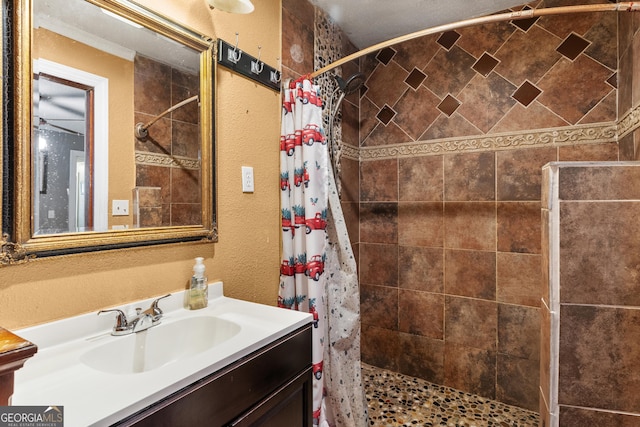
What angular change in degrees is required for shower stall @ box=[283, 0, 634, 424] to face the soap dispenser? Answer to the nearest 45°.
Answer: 0° — it already faces it

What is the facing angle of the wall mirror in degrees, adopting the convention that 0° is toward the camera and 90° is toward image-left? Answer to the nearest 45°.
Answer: approximately 315°

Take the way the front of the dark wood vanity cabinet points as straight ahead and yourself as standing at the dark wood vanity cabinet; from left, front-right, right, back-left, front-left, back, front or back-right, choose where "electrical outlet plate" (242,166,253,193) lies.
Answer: back-left

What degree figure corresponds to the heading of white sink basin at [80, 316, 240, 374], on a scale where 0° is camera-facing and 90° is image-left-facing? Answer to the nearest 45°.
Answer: approximately 315°

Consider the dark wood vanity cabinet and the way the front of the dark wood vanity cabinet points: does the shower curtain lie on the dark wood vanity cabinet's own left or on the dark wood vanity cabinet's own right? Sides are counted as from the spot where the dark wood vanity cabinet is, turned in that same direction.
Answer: on the dark wood vanity cabinet's own left
